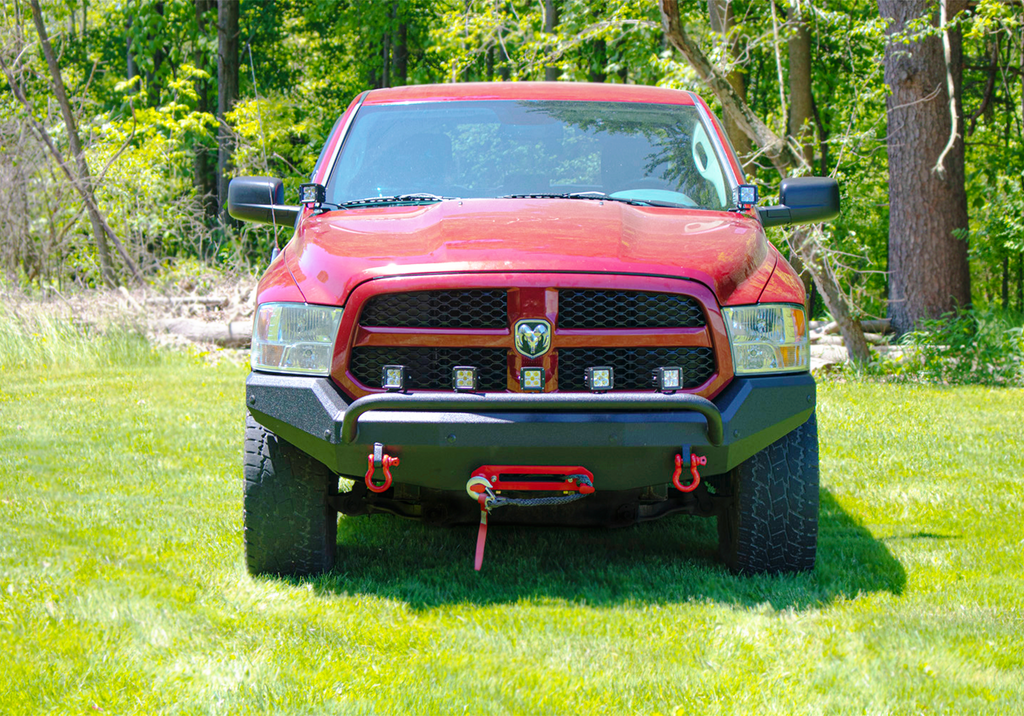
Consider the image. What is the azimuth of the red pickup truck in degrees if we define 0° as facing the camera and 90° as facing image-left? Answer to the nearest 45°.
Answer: approximately 0°

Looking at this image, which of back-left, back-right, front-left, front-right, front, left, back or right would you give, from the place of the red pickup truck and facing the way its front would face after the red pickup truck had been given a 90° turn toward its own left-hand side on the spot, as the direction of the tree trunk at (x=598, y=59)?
left

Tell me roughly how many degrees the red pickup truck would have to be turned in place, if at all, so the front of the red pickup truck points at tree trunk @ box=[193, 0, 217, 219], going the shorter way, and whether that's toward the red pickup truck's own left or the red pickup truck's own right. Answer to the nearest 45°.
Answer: approximately 180°

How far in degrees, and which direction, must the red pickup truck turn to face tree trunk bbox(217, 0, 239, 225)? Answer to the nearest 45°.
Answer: approximately 180°

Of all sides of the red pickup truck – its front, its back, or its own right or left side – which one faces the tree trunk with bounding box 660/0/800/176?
back

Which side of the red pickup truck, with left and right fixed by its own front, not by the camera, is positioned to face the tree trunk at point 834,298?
back

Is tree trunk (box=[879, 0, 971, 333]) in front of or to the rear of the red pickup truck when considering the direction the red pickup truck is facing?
to the rear

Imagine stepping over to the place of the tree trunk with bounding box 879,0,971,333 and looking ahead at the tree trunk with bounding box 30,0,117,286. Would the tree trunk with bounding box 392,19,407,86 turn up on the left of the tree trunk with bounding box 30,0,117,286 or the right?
right

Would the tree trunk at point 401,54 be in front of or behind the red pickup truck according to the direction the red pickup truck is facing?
behind

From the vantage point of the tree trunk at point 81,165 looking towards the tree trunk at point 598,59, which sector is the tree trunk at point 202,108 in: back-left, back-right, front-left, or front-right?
front-left
